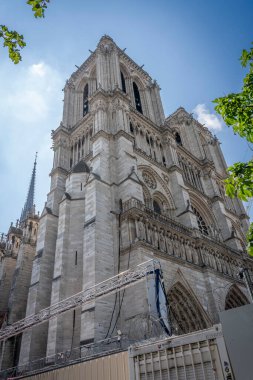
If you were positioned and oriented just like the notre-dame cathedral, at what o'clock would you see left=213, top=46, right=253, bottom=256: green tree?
The green tree is roughly at 1 o'clock from the notre-dame cathedral.

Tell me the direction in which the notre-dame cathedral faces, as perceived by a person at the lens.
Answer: facing the viewer and to the right of the viewer
